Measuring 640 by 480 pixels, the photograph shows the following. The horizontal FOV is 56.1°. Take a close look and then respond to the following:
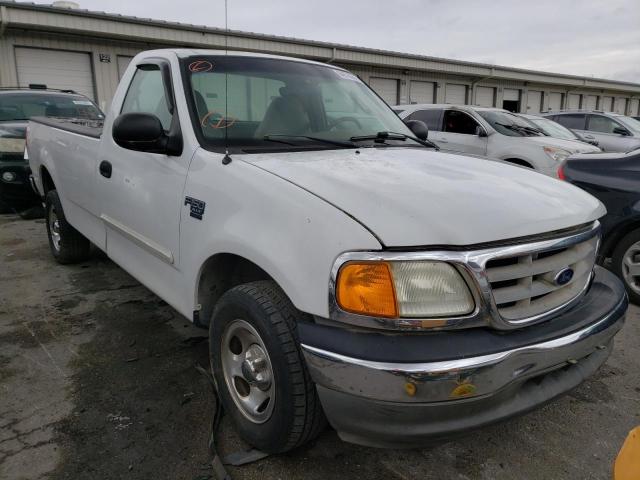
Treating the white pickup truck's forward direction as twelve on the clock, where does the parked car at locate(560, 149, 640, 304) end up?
The parked car is roughly at 9 o'clock from the white pickup truck.

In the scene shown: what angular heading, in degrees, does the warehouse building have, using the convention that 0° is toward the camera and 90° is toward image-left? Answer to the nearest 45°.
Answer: approximately 315°

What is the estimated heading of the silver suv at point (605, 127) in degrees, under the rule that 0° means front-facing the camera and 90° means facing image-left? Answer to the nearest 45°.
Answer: approximately 315°

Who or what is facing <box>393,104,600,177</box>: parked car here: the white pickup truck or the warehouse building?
the warehouse building

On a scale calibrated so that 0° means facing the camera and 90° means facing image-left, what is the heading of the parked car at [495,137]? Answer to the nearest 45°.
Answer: approximately 315°

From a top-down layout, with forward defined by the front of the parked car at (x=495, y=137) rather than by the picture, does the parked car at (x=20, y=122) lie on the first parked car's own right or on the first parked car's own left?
on the first parked car's own right
